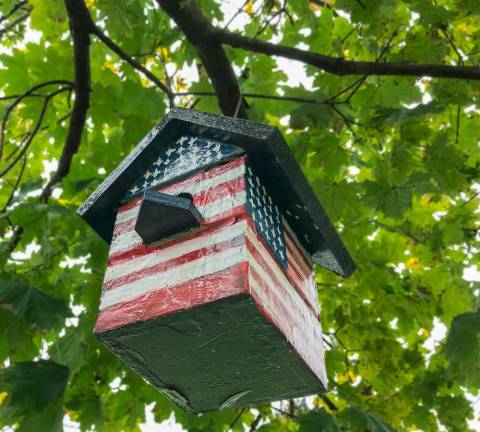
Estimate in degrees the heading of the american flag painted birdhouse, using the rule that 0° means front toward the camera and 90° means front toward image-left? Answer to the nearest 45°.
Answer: approximately 45°
